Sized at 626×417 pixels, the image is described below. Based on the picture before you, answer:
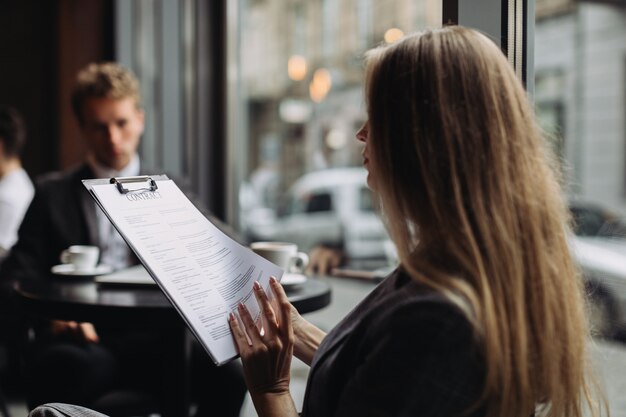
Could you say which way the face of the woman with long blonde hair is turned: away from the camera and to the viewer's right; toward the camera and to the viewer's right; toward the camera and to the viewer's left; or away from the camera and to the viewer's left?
away from the camera and to the viewer's left

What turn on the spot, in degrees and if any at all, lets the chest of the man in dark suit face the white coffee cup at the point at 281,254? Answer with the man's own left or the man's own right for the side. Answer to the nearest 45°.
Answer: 0° — they already face it

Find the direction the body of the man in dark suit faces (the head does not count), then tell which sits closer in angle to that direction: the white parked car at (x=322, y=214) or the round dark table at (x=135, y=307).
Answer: the round dark table

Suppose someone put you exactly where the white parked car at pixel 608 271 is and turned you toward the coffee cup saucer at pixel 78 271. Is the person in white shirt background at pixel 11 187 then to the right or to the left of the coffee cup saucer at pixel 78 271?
right

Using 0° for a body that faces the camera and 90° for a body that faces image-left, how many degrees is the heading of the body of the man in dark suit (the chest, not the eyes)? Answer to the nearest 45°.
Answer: approximately 315°
